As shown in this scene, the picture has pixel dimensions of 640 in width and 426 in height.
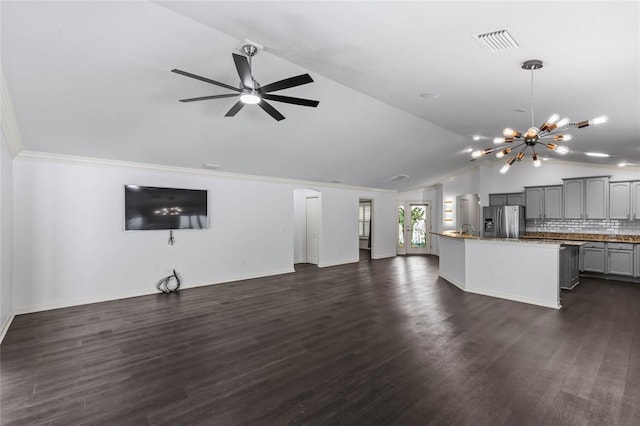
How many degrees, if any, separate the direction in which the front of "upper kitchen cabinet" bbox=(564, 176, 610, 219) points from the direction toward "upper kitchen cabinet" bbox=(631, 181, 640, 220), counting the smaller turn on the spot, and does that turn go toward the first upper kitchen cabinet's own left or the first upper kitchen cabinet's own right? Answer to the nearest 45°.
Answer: approximately 90° to the first upper kitchen cabinet's own left

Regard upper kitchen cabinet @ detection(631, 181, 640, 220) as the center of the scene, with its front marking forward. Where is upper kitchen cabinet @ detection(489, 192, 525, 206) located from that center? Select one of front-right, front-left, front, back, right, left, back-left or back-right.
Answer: right

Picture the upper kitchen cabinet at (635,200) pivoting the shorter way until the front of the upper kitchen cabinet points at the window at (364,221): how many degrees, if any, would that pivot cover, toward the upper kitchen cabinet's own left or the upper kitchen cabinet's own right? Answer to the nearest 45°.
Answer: approximately 90° to the upper kitchen cabinet's own right

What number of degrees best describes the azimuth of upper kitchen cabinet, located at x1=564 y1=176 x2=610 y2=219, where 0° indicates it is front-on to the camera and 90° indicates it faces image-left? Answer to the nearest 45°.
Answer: approximately 0°

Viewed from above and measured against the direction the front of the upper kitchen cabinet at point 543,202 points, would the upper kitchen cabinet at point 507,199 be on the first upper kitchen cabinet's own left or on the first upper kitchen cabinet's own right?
on the first upper kitchen cabinet's own right
